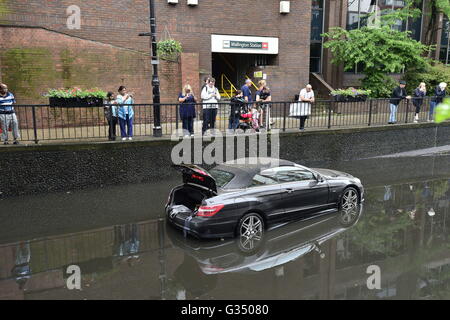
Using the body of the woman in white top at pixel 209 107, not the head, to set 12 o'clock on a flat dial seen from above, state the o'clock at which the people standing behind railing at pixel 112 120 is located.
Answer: The people standing behind railing is roughly at 2 o'clock from the woman in white top.

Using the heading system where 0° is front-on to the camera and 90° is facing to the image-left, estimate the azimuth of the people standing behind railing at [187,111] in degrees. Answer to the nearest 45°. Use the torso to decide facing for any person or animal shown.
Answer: approximately 0°

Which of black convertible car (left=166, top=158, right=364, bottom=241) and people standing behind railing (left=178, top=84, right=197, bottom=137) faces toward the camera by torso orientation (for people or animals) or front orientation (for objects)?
the people standing behind railing

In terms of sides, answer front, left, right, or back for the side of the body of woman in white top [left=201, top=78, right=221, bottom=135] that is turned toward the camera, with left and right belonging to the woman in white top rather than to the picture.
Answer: front

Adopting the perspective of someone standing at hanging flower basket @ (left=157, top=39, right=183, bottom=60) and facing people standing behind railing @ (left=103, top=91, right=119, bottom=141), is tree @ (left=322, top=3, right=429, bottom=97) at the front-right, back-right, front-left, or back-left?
back-left

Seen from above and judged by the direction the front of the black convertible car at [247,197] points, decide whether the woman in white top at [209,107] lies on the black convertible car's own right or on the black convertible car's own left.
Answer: on the black convertible car's own left

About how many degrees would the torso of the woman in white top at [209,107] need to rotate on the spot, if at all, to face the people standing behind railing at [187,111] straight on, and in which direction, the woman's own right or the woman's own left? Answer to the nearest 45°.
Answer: approximately 45° to the woman's own right

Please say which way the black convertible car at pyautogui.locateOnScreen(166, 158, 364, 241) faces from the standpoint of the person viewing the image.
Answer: facing away from the viewer and to the right of the viewer
